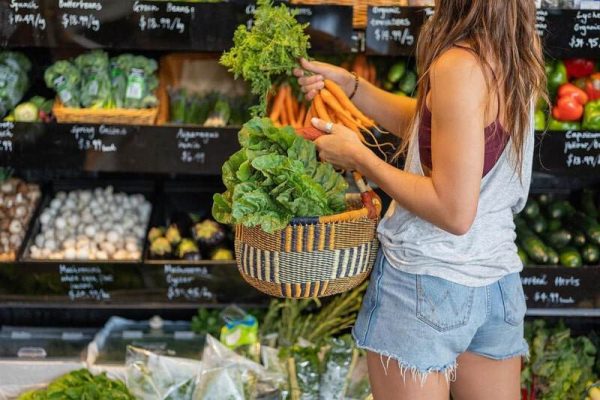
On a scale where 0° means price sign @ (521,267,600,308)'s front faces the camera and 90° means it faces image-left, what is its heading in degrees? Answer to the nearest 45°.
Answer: approximately 0°

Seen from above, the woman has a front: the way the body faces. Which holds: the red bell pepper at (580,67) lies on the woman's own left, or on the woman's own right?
on the woman's own right

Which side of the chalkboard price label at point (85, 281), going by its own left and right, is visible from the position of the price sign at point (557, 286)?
left

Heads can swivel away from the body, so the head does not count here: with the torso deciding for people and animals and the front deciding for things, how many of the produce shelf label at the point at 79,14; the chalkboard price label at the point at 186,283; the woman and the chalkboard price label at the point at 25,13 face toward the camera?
3

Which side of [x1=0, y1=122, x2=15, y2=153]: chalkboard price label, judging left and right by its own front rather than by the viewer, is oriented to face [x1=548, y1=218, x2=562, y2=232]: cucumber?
left

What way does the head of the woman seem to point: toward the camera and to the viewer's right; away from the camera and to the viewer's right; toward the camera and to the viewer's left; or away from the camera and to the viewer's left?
away from the camera and to the viewer's left

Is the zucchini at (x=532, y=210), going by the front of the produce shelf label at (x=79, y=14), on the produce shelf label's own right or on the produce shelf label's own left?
on the produce shelf label's own left
